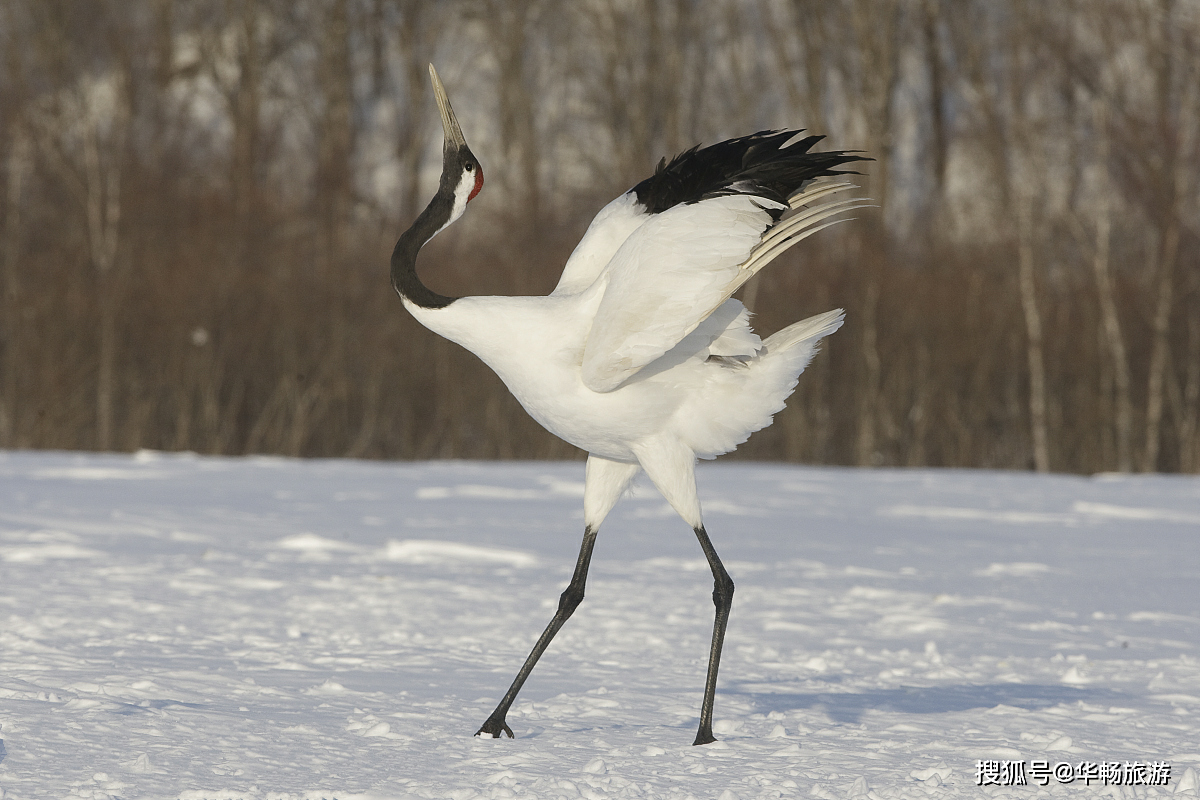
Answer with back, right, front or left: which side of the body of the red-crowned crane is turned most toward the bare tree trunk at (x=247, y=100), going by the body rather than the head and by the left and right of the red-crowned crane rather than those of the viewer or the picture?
right

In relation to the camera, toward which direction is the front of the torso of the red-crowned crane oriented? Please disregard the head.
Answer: to the viewer's left

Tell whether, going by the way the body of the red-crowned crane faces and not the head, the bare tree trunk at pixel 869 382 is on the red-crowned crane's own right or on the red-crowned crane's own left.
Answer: on the red-crowned crane's own right

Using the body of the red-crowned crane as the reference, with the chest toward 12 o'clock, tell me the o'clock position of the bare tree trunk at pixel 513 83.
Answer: The bare tree trunk is roughly at 3 o'clock from the red-crowned crane.

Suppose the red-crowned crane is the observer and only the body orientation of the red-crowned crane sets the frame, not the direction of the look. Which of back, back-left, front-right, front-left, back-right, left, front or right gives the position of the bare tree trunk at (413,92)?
right

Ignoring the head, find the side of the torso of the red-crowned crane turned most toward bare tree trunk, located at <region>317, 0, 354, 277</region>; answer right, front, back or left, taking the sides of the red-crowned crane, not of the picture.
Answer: right

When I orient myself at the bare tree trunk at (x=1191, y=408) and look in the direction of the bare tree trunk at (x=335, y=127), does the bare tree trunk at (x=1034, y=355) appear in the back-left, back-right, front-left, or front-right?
front-left

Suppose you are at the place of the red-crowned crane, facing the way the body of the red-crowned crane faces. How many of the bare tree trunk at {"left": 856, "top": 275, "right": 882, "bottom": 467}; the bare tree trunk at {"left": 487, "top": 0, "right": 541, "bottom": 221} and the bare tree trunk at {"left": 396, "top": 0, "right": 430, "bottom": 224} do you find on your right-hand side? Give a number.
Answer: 3

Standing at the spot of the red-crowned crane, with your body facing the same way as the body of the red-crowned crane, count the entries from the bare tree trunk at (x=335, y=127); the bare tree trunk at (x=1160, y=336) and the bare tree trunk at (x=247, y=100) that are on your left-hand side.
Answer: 0

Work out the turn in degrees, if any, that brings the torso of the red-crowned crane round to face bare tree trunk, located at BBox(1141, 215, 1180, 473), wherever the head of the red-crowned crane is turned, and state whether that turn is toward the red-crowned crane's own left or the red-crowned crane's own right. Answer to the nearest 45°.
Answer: approximately 135° to the red-crowned crane's own right

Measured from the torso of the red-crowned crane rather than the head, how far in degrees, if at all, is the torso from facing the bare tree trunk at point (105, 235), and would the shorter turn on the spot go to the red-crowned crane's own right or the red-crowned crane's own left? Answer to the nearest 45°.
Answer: approximately 45° to the red-crowned crane's own right

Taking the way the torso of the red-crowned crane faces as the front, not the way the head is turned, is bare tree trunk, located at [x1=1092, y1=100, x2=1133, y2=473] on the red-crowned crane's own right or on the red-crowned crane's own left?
on the red-crowned crane's own right
